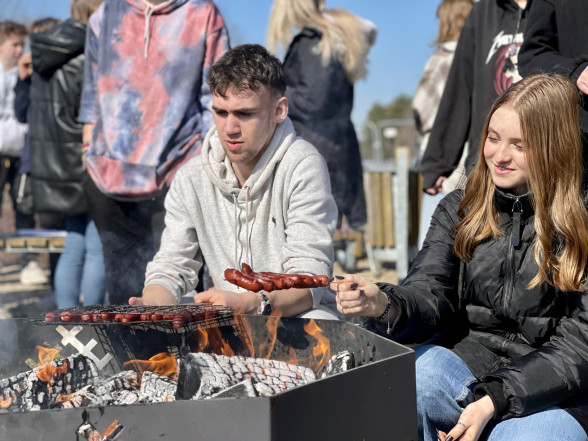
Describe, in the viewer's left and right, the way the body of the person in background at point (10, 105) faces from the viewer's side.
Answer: facing the viewer and to the right of the viewer

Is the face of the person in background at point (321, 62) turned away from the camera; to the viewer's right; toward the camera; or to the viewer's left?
away from the camera

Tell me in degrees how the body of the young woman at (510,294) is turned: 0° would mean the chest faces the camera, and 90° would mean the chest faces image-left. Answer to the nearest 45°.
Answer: approximately 45°

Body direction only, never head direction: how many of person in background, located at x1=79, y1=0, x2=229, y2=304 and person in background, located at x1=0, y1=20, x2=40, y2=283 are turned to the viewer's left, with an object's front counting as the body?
0

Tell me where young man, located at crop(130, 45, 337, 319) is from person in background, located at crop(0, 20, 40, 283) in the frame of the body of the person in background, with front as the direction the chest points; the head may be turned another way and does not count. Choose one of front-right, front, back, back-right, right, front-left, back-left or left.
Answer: front-right
